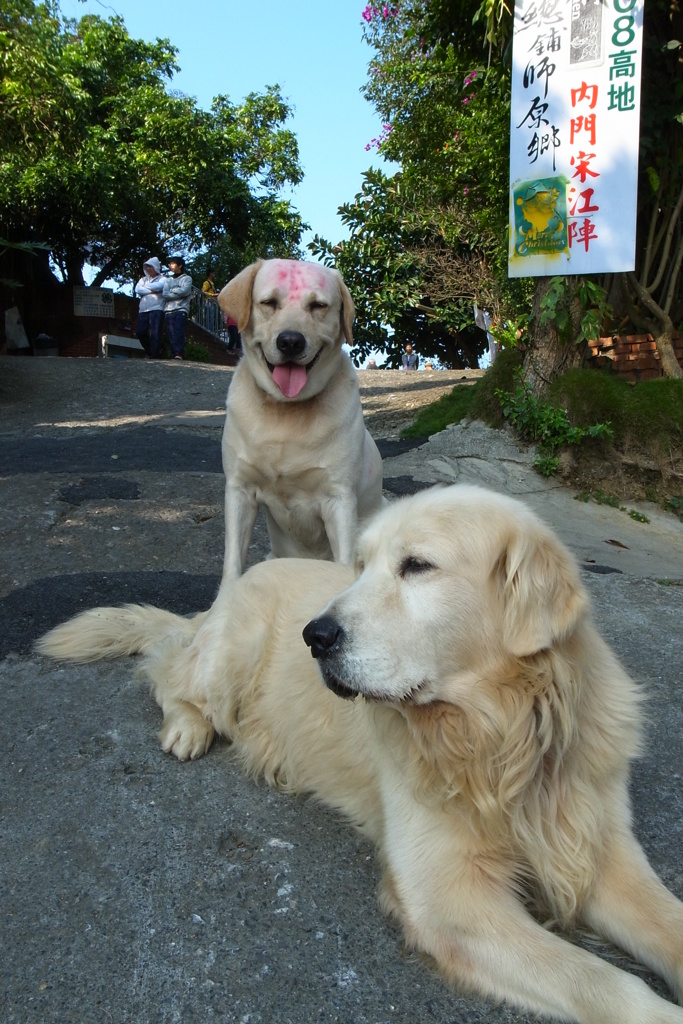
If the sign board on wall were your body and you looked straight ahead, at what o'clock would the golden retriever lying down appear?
The golden retriever lying down is roughly at 12 o'clock from the sign board on wall.

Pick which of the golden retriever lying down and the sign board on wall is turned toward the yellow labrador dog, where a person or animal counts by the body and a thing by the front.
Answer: the sign board on wall

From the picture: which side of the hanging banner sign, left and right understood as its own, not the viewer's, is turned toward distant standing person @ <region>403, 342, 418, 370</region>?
back

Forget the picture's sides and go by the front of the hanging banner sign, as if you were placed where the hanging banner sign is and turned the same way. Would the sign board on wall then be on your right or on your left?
on your right

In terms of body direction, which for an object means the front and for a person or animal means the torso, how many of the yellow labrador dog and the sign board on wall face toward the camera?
2

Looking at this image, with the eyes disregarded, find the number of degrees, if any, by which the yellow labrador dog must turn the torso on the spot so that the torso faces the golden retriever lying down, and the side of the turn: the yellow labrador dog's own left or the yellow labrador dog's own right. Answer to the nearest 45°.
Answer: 0° — it already faces it

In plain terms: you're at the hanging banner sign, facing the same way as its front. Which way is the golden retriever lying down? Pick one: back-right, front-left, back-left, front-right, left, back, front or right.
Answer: front

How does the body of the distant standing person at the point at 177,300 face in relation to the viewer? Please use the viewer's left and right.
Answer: facing the viewer and to the left of the viewer

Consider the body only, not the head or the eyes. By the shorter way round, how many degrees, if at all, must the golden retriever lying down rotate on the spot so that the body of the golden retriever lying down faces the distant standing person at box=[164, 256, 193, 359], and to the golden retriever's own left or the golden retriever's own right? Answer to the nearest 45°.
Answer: approximately 135° to the golden retriever's own left

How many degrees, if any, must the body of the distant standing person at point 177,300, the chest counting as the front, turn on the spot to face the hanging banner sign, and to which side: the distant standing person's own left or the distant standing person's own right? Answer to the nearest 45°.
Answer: approximately 45° to the distant standing person's own left

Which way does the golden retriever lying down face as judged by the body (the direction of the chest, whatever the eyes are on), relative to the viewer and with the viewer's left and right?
facing the viewer and to the right of the viewer
